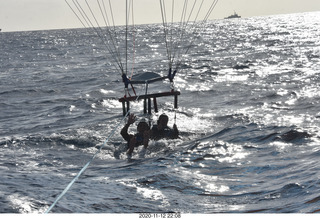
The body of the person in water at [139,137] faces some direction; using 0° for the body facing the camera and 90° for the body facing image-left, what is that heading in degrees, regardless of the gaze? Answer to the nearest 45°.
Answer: approximately 0°

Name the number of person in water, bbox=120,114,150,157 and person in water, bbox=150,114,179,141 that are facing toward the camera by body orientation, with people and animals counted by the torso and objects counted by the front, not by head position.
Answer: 2

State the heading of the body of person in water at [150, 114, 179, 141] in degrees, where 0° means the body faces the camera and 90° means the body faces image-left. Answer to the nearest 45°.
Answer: approximately 0°

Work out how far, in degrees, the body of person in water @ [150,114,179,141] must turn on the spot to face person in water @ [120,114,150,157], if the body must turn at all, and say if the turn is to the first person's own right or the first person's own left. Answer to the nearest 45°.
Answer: approximately 45° to the first person's own right

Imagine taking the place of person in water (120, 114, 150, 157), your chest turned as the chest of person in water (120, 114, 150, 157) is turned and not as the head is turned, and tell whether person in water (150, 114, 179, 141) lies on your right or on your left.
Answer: on your left
